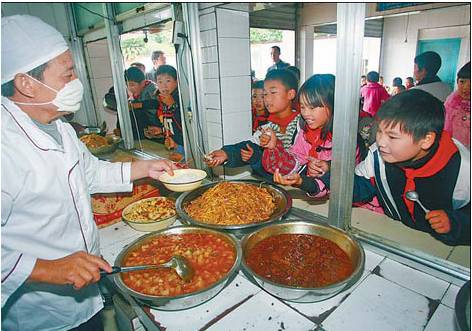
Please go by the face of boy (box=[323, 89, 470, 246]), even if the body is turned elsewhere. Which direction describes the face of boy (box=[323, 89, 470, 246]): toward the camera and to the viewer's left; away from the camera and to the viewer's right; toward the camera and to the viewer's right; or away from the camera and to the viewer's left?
toward the camera and to the viewer's left

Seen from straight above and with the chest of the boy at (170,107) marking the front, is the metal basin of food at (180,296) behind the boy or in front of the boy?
in front

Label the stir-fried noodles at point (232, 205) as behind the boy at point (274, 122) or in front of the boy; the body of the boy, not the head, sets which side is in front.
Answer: in front

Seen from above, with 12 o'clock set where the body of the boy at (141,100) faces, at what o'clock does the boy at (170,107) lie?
the boy at (170,107) is roughly at 10 o'clock from the boy at (141,100).

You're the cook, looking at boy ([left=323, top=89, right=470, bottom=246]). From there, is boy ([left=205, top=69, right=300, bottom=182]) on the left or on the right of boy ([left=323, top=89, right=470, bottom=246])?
left

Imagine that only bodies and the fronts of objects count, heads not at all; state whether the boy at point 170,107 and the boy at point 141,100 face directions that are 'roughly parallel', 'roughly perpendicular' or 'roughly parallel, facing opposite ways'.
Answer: roughly parallel

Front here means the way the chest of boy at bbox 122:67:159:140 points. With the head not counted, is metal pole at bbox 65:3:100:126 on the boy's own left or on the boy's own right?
on the boy's own right

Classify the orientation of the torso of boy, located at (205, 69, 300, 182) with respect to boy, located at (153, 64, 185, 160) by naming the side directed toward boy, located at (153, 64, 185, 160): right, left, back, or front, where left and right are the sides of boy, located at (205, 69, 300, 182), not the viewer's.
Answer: right

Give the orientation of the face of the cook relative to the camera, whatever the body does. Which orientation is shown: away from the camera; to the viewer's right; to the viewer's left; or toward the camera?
to the viewer's right

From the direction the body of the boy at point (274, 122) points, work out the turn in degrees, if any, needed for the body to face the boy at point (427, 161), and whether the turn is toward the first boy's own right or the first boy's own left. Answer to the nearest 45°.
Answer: approximately 90° to the first boy's own left

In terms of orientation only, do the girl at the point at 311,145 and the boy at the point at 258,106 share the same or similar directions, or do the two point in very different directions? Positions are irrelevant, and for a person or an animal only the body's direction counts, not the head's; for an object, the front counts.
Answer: same or similar directions

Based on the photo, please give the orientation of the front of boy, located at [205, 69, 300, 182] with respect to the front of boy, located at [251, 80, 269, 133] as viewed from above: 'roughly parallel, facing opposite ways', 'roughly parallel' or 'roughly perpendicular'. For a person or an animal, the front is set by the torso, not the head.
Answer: roughly parallel

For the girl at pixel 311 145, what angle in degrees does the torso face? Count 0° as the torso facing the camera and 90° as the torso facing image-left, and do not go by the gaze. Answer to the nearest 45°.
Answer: approximately 45°

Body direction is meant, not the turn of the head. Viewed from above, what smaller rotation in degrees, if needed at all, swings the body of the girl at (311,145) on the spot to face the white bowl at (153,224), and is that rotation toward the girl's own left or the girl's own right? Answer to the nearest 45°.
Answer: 0° — they already face it

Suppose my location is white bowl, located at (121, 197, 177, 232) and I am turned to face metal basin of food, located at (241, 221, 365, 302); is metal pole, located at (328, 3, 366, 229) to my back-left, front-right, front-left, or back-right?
front-left

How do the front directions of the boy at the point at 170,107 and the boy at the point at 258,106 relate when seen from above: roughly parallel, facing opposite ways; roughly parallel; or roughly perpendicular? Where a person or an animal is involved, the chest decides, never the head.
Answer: roughly parallel

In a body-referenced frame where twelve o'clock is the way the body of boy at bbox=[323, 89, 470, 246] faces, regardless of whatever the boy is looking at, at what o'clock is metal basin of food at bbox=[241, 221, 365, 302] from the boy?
The metal basin of food is roughly at 12 o'clock from the boy.

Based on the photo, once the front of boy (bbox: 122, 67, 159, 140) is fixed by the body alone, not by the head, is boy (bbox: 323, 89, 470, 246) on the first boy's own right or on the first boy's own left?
on the first boy's own left

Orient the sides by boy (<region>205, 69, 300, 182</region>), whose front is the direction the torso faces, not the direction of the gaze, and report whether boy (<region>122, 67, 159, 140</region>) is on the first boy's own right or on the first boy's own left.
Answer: on the first boy's own right

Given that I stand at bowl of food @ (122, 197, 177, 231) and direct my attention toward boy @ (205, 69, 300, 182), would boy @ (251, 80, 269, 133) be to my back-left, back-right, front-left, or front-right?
front-left
